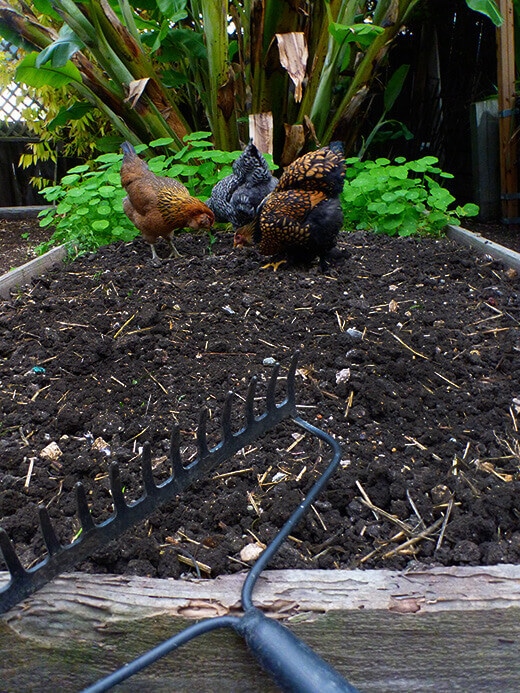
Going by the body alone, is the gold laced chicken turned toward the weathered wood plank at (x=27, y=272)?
yes

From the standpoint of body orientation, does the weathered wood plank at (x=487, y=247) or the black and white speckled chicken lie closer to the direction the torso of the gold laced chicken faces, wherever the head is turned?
the black and white speckled chicken

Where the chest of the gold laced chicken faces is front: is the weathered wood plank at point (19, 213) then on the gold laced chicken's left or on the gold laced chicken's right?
on the gold laced chicken's right

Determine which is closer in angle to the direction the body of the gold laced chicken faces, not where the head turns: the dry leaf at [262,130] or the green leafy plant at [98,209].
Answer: the green leafy plant

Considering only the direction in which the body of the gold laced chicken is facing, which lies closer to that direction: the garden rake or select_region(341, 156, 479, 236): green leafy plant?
the garden rake

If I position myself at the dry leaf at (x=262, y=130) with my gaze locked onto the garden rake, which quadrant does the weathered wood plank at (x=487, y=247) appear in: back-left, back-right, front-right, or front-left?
front-left

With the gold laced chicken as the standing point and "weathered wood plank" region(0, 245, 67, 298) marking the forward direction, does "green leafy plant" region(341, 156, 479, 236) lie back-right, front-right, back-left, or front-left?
back-right

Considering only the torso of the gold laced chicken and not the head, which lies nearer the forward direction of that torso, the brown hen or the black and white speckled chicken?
the brown hen

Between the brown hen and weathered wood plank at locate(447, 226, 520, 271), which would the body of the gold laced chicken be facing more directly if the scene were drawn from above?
the brown hen

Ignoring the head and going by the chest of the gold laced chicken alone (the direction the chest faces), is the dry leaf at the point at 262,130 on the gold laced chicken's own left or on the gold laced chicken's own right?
on the gold laced chicken's own right

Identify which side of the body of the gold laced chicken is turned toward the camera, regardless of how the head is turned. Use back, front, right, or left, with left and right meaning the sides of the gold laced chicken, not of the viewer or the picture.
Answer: left

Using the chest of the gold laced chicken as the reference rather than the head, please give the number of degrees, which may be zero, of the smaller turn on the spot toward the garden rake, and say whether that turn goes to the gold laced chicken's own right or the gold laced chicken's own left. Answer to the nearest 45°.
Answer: approximately 90° to the gold laced chicken's own left

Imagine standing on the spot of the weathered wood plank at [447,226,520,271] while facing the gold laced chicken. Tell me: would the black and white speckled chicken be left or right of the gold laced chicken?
right

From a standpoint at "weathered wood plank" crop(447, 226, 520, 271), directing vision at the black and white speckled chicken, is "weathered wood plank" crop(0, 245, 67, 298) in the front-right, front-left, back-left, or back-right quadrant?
front-left

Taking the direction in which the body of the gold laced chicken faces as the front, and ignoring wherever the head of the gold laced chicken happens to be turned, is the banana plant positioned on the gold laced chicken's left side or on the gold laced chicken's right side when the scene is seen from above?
on the gold laced chicken's right side
